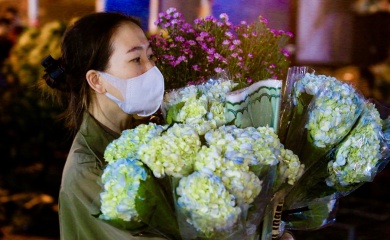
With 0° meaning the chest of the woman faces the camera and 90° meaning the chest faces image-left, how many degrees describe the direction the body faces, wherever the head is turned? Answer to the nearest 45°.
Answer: approximately 270°
